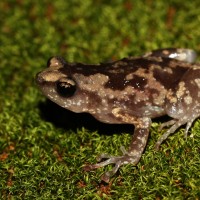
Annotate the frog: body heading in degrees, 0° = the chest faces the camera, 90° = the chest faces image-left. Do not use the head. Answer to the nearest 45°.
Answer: approximately 90°
